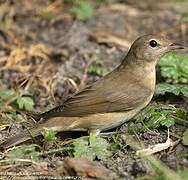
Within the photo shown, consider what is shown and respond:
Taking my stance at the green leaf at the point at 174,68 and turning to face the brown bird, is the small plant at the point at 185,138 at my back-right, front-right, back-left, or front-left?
front-left

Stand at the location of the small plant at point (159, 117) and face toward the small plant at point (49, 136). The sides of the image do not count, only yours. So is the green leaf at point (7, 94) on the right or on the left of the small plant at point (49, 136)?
right

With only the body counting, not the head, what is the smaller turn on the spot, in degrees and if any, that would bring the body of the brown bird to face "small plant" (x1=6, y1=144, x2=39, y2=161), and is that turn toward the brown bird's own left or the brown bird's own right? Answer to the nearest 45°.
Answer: approximately 135° to the brown bird's own right

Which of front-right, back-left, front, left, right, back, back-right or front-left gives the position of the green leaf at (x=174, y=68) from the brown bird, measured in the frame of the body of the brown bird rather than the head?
front-left

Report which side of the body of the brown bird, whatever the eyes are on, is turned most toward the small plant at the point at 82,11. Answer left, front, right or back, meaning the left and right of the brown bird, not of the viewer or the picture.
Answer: left

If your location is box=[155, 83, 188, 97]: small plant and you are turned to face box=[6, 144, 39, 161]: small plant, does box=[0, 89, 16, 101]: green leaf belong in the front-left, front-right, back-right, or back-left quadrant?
front-right

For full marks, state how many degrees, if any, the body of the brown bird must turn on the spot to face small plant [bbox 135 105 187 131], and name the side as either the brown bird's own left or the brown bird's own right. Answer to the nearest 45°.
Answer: approximately 45° to the brown bird's own right

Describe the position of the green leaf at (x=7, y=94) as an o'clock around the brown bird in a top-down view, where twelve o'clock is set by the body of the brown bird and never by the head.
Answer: The green leaf is roughly at 7 o'clock from the brown bird.

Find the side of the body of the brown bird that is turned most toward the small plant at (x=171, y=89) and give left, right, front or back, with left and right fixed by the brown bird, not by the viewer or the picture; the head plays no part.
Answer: front

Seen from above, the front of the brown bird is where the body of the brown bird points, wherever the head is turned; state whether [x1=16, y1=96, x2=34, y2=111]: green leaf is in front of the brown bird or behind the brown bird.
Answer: behind

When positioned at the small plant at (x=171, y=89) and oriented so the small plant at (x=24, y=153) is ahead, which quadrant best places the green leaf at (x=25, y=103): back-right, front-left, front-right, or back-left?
front-right

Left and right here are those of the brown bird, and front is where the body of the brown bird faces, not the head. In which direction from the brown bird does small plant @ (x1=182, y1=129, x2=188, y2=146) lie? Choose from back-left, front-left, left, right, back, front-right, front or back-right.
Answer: front-right

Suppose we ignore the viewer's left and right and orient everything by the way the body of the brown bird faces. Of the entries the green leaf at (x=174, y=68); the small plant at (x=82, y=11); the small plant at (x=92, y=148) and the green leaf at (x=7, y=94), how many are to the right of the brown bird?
1

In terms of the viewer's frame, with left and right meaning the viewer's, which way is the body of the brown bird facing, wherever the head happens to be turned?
facing to the right of the viewer

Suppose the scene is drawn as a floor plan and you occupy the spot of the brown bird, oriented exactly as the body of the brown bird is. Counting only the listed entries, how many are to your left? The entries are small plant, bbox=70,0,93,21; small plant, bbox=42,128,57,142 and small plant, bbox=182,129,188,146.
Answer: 1
